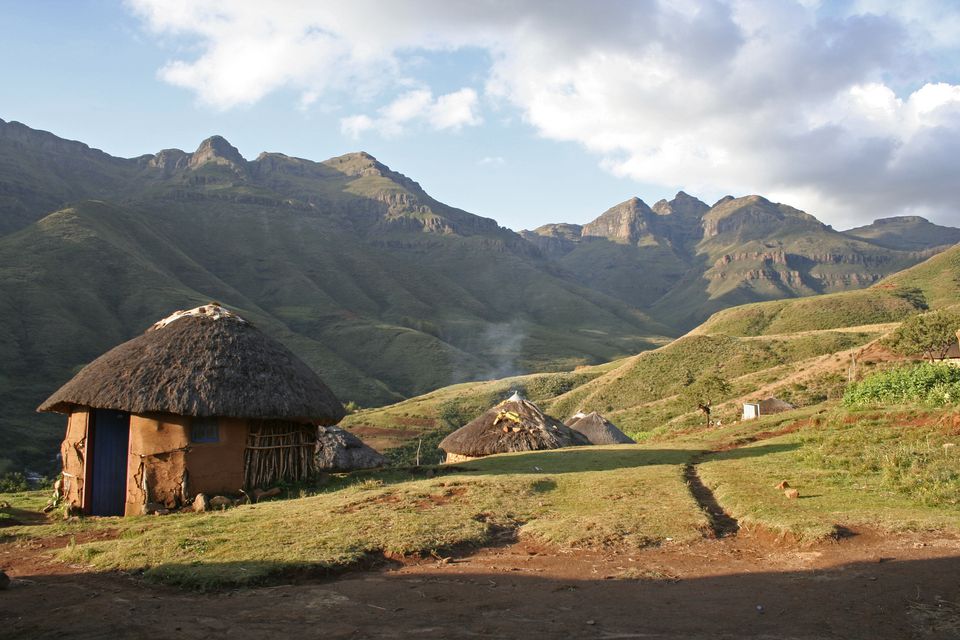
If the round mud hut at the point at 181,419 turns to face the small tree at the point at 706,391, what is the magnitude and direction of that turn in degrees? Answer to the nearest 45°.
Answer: approximately 180°

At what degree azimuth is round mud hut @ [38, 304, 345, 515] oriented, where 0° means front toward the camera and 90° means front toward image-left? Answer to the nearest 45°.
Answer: approximately 45°

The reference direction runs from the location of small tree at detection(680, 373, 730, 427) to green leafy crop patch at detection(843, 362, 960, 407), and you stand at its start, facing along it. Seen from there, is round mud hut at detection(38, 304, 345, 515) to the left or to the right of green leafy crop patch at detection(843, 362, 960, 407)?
right

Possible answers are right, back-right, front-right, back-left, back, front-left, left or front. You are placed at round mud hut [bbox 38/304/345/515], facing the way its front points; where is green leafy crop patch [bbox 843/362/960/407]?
back-left

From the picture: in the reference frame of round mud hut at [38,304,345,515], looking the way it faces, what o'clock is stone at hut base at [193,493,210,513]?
The stone at hut base is roughly at 10 o'clock from the round mud hut.

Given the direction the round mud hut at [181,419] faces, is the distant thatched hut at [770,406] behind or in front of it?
behind

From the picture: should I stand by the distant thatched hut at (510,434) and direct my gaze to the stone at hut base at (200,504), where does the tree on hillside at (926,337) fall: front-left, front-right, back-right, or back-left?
back-left

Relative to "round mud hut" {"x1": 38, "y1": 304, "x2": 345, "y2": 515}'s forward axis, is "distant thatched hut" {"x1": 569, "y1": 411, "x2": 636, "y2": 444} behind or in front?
behind

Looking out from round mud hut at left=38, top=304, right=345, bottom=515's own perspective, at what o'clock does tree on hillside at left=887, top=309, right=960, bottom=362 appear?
The tree on hillside is roughly at 7 o'clock from the round mud hut.

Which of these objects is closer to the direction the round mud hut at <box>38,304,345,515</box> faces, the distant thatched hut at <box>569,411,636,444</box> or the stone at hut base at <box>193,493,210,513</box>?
the stone at hut base

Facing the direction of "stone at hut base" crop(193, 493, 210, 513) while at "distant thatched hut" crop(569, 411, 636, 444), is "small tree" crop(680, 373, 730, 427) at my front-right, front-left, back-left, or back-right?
back-left
